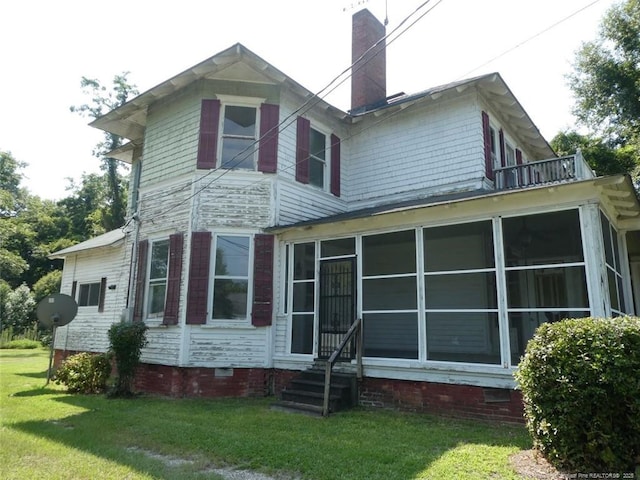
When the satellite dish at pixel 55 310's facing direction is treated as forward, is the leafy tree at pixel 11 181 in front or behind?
behind

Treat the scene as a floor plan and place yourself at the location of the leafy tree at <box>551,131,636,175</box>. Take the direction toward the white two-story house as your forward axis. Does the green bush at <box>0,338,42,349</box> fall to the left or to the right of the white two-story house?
right

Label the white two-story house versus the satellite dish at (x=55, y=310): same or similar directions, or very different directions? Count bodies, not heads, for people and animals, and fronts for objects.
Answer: same or similar directions

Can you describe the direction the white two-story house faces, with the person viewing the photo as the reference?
facing the viewer and to the right of the viewer

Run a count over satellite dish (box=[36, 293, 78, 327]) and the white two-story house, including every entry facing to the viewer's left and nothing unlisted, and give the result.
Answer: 0

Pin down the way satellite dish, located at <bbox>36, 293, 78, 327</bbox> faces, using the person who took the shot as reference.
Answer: facing the viewer

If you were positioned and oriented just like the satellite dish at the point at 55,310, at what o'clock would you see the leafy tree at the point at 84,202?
The leafy tree is roughly at 6 o'clock from the satellite dish.
